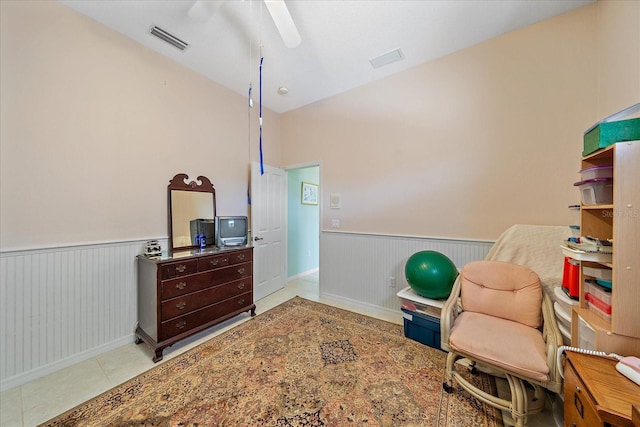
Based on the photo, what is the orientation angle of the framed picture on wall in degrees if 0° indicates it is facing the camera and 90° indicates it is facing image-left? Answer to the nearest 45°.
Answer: approximately 315°

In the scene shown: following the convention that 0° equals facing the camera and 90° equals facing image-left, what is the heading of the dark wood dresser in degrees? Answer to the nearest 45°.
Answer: approximately 315°

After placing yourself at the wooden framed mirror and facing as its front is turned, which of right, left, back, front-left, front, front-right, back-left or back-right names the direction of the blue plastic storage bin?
front

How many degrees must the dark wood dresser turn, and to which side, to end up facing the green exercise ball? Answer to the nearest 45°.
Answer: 0° — it already faces it

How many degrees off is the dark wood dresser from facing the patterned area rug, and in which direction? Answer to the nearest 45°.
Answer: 0° — it already faces it

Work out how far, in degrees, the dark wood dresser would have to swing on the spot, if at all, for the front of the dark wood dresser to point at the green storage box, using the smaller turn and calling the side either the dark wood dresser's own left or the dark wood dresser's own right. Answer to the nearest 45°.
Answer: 0° — it already faces it

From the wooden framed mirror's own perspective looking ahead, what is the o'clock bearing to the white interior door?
The white interior door is roughly at 10 o'clock from the wooden framed mirror.

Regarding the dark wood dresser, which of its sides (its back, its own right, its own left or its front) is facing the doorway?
left

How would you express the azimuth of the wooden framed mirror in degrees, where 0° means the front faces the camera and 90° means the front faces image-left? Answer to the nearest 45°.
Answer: approximately 315°

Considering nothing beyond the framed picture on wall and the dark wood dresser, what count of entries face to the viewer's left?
0

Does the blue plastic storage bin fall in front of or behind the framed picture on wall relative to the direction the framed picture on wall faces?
in front

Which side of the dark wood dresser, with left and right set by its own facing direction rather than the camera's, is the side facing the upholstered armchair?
front

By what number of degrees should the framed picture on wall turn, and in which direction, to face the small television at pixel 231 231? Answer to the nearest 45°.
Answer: approximately 90° to its right

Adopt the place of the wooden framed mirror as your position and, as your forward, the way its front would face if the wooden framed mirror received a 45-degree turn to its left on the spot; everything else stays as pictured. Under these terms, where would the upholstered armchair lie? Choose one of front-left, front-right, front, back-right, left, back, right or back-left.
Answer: front-right

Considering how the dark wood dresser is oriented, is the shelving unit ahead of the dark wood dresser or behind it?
ahead

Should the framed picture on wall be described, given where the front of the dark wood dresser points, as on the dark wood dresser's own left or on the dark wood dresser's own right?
on the dark wood dresser's own left
